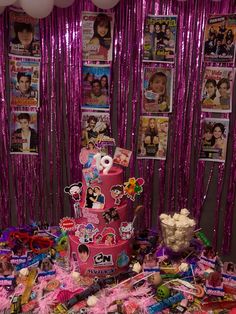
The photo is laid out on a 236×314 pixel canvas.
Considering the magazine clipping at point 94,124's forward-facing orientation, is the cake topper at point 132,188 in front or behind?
in front

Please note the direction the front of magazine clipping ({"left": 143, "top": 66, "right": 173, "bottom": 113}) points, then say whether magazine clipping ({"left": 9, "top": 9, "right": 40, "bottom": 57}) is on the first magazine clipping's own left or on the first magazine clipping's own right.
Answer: on the first magazine clipping's own right

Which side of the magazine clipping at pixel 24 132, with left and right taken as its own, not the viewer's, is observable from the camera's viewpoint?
front

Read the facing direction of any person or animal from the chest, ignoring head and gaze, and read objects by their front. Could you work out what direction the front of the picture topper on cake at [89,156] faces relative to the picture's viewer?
facing the viewer

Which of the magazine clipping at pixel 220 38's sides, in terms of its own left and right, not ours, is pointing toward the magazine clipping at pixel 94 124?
right

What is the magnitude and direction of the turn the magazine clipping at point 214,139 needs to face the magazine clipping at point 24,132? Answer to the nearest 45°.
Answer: approximately 90° to its right

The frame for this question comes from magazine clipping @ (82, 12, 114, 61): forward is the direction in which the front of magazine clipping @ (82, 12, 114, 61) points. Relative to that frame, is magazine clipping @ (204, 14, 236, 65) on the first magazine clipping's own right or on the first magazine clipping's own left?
on the first magazine clipping's own left

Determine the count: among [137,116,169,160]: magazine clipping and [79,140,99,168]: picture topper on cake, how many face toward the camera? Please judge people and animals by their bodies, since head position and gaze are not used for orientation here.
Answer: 2

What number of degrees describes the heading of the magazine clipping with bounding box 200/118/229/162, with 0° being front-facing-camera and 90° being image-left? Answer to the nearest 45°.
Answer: approximately 0°

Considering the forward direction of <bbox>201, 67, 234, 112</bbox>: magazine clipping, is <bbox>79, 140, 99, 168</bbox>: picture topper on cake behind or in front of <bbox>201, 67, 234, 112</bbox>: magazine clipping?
in front

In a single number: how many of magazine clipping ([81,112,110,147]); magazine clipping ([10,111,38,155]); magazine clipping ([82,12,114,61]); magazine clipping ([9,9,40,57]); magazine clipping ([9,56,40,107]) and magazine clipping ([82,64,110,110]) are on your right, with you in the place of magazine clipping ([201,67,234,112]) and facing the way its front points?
6

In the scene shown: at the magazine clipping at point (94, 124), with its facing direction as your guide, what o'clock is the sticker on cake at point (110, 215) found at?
The sticker on cake is roughly at 12 o'clock from the magazine clipping.

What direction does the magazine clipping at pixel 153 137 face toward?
toward the camera

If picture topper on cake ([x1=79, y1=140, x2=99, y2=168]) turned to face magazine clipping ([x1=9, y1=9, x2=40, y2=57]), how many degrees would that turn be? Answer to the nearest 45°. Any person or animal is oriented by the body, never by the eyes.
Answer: approximately 135° to its right
